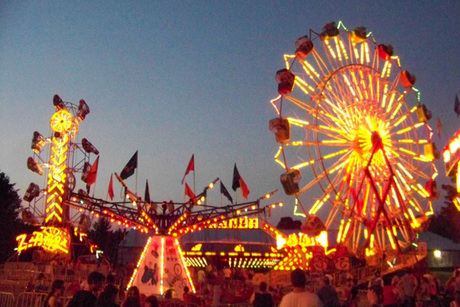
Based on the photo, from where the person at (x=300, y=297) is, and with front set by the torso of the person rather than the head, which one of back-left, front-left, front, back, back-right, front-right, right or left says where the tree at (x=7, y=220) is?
front-left

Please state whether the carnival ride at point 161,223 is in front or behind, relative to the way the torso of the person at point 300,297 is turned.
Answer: in front

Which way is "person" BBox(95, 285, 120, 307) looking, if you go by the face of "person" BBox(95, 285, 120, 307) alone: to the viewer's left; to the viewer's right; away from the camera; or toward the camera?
away from the camera

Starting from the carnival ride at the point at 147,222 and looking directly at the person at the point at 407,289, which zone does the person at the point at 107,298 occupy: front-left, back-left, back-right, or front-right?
front-right

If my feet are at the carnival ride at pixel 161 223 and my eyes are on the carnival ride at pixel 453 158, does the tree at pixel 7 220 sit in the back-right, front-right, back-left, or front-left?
back-left

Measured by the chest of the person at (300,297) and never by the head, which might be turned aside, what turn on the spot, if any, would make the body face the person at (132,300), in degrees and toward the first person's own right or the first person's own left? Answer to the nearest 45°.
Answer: approximately 45° to the first person's own left

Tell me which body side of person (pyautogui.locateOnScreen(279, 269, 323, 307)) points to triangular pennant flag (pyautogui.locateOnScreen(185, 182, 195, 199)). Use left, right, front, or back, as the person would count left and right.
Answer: front

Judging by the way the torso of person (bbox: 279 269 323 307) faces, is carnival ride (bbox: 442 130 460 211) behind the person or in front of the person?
in front

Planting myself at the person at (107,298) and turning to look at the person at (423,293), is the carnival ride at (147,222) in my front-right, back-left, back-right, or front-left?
front-left

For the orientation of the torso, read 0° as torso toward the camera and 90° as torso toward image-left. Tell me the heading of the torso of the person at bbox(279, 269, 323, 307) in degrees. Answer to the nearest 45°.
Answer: approximately 180°

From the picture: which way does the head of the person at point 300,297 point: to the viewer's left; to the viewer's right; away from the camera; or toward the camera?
away from the camera

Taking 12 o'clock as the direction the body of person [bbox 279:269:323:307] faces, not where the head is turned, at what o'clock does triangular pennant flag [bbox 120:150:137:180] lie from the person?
The triangular pennant flag is roughly at 11 o'clock from the person.
